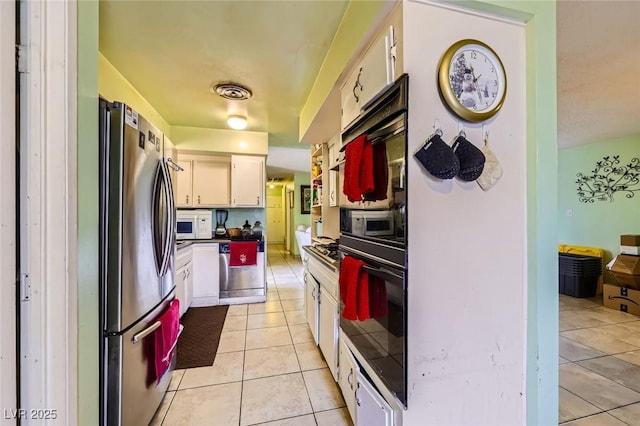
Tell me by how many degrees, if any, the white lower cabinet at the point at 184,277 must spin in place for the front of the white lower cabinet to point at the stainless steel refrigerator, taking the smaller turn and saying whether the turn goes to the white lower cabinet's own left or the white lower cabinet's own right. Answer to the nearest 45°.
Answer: approximately 90° to the white lower cabinet's own right

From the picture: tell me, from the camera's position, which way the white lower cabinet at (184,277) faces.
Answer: facing to the right of the viewer

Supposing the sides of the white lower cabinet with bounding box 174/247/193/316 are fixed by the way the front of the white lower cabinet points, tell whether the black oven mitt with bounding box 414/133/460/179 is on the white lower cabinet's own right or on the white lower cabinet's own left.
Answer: on the white lower cabinet's own right

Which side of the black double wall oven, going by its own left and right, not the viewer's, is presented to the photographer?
left

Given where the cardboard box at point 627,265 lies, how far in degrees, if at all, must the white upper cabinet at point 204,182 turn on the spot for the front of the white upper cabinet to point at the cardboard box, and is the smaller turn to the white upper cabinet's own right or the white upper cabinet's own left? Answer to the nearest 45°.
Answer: approximately 45° to the white upper cabinet's own left

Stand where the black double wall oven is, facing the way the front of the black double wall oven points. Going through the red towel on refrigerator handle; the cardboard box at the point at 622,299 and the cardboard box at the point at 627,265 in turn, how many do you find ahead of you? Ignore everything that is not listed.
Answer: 1

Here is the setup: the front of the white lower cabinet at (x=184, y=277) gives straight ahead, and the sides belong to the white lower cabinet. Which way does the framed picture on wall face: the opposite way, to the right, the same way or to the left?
to the right
